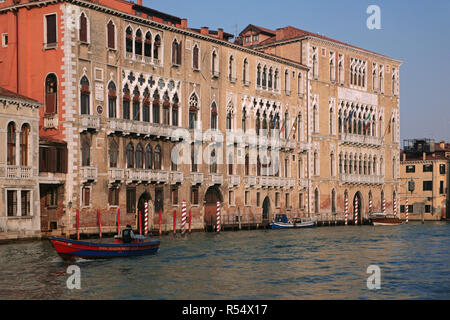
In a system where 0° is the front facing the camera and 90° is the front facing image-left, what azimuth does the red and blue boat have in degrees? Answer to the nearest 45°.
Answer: approximately 90°
